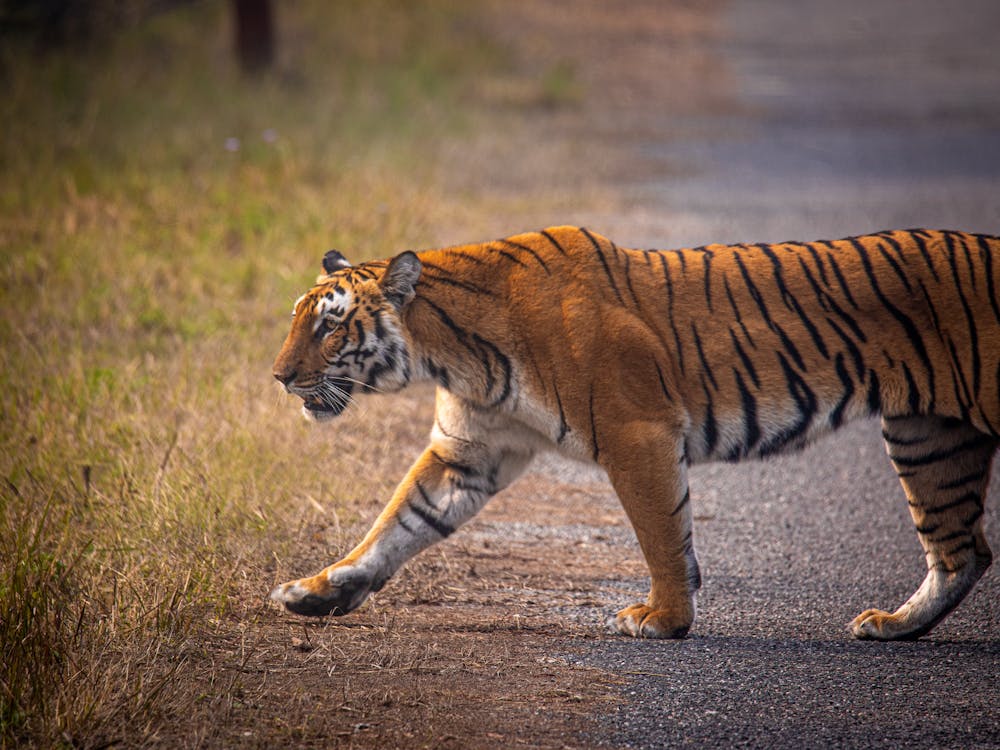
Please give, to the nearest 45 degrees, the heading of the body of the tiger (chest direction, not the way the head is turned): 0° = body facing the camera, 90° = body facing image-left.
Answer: approximately 90°
